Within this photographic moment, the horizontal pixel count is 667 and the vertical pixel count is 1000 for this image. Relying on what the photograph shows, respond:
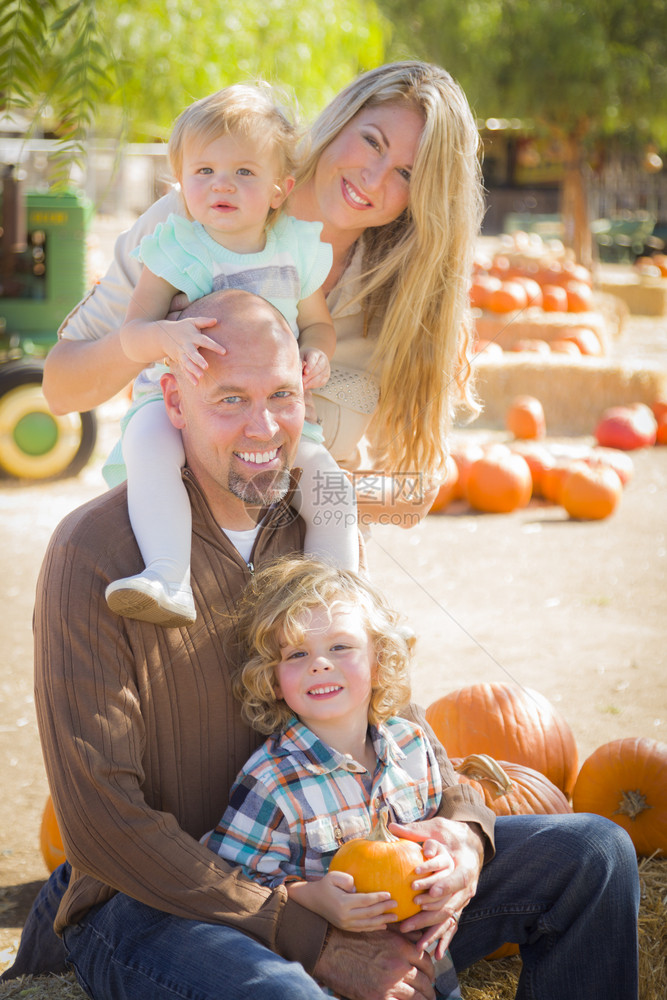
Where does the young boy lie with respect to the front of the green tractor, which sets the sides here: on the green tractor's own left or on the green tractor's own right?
on the green tractor's own right

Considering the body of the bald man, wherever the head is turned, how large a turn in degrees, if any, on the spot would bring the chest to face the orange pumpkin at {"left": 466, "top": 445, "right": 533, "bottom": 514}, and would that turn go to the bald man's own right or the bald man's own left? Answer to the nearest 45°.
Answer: approximately 135° to the bald man's own left

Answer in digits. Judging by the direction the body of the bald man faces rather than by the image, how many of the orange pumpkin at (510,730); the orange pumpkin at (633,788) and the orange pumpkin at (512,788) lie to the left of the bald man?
3

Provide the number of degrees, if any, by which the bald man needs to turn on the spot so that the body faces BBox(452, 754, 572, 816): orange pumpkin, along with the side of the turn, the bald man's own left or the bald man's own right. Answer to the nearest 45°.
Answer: approximately 90° to the bald man's own left

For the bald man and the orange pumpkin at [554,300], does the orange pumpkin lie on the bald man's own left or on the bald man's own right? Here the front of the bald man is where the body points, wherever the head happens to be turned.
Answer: on the bald man's own left

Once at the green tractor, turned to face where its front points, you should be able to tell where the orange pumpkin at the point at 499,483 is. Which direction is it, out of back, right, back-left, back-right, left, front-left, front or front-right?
front-right

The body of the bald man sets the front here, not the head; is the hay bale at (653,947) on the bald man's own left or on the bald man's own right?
on the bald man's own left

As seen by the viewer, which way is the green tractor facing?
to the viewer's right

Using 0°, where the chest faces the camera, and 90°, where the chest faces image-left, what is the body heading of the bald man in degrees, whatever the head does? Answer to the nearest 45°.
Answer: approximately 315°
